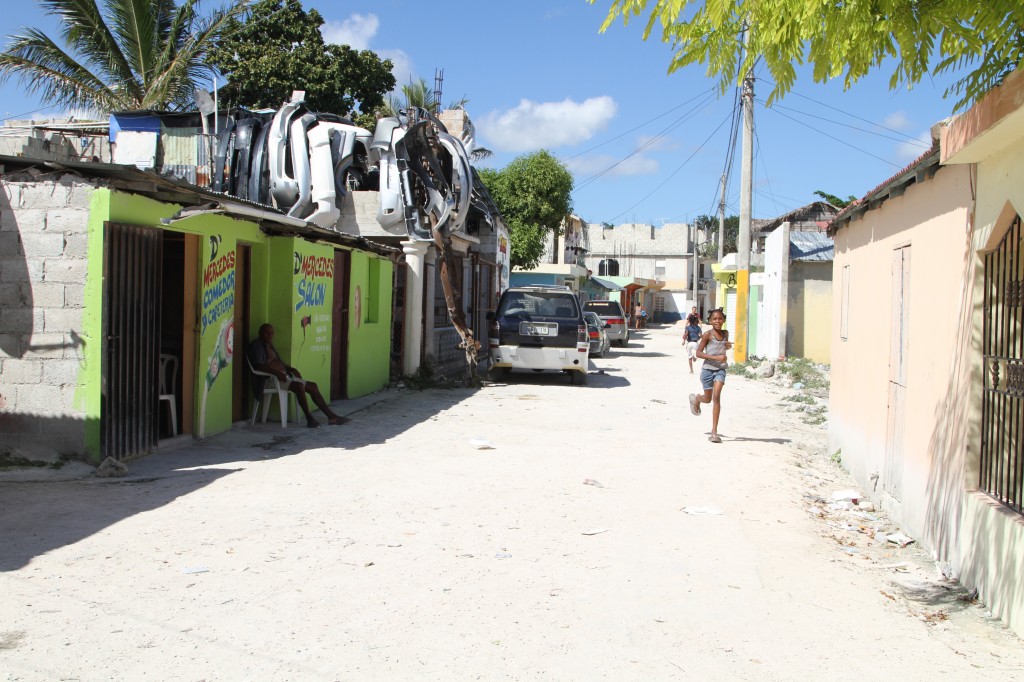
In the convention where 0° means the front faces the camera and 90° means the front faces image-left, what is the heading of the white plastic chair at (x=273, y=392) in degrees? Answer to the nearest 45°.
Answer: approximately 270°

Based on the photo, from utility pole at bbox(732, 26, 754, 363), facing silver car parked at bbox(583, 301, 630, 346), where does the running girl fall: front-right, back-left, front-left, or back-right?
back-left

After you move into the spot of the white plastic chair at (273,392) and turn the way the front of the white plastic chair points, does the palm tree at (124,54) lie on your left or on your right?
on your left

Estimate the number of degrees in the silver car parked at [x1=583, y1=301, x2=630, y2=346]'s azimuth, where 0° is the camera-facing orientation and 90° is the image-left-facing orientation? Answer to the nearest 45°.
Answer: approximately 180°

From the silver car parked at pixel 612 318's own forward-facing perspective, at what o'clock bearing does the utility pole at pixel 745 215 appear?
The utility pole is roughly at 5 o'clock from the silver car parked.

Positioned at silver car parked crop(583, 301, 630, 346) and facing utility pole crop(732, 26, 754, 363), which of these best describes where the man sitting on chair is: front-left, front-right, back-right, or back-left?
front-right

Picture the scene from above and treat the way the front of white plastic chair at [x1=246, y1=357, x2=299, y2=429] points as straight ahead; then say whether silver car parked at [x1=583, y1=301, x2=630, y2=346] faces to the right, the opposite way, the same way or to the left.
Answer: to the left

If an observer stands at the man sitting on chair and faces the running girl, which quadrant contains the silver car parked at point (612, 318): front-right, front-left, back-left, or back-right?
front-left

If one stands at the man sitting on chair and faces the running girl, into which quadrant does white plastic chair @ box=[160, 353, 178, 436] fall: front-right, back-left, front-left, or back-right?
back-right

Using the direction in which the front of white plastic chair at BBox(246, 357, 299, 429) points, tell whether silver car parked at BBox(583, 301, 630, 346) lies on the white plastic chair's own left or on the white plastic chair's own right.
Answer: on the white plastic chair's own left

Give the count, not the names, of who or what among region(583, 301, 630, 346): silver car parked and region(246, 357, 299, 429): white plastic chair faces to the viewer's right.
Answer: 1

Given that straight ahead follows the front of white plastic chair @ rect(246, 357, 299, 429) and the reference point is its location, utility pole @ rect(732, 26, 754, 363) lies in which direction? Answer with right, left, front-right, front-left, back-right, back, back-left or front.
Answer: front-left

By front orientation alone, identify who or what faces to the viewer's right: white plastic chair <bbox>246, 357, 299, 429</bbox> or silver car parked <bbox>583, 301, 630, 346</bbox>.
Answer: the white plastic chair

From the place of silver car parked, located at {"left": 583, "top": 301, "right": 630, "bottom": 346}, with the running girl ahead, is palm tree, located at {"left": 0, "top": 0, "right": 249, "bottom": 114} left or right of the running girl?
right

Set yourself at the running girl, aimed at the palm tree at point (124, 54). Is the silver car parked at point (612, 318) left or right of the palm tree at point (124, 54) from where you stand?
right

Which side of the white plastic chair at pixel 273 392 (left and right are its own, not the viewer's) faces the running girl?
front
